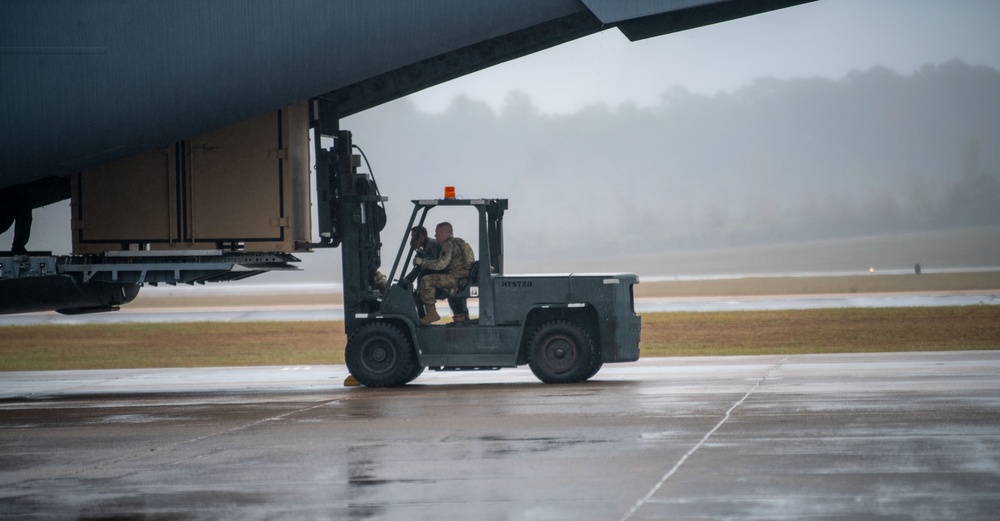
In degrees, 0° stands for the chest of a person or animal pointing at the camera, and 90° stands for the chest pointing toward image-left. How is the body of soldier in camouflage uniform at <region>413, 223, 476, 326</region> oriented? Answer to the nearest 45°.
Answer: approximately 90°

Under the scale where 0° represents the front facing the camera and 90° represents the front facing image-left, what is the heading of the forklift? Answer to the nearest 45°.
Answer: approximately 90°
